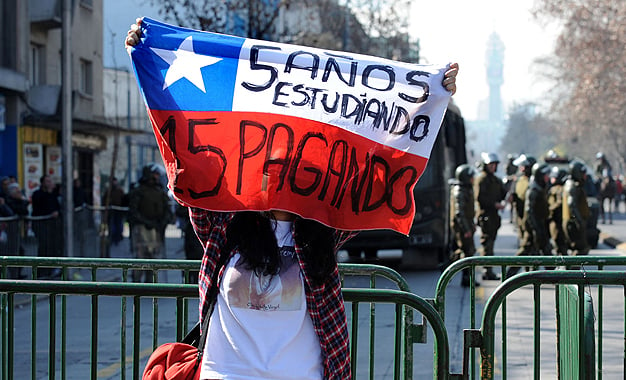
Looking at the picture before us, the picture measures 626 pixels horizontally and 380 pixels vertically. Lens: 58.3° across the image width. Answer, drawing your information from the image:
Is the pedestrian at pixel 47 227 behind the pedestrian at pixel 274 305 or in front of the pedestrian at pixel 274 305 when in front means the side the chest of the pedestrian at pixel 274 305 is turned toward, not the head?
behind

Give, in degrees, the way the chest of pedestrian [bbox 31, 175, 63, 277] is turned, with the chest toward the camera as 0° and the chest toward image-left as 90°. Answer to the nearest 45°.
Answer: approximately 315°
